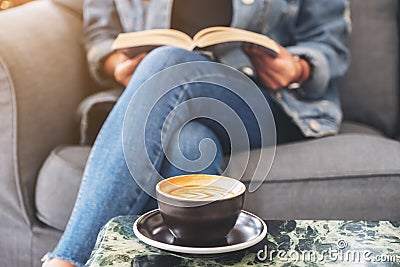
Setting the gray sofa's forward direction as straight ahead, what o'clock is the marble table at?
The marble table is roughly at 11 o'clock from the gray sofa.

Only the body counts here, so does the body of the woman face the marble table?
yes

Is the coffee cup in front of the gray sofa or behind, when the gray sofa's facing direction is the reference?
in front

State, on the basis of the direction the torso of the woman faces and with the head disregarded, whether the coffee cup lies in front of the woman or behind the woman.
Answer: in front

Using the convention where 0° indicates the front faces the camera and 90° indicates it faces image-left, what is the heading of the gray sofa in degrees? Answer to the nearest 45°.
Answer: approximately 0°
